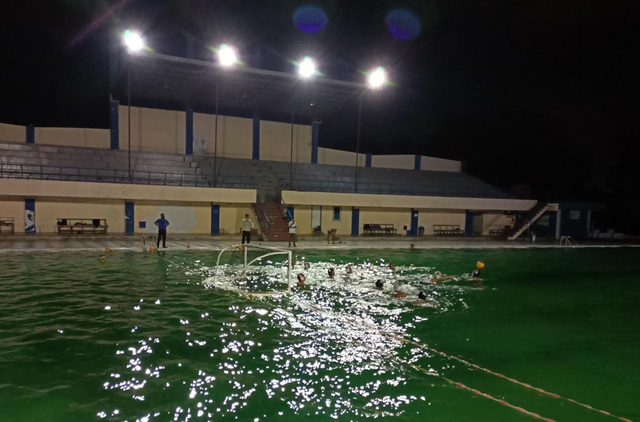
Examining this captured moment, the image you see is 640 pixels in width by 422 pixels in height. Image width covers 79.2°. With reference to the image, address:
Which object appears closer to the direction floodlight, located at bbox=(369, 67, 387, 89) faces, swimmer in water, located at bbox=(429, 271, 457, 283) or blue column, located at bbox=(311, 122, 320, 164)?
the swimmer in water

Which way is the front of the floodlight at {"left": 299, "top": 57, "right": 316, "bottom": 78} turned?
toward the camera

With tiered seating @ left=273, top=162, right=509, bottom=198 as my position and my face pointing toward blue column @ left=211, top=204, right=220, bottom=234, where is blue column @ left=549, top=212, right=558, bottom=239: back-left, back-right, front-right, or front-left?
back-left

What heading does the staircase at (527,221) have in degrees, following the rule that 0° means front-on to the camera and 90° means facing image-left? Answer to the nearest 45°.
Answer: approximately 90°

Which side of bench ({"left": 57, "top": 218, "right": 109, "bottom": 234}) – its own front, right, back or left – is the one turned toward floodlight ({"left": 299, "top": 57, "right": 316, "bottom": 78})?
left

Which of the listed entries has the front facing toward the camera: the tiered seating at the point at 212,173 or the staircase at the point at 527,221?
the tiered seating

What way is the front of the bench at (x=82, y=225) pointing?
toward the camera

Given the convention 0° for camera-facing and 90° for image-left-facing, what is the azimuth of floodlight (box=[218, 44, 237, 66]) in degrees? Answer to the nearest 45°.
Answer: approximately 0°

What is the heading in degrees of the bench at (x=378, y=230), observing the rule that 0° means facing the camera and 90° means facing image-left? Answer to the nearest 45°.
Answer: approximately 0°

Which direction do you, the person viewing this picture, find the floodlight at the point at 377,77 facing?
facing the viewer
